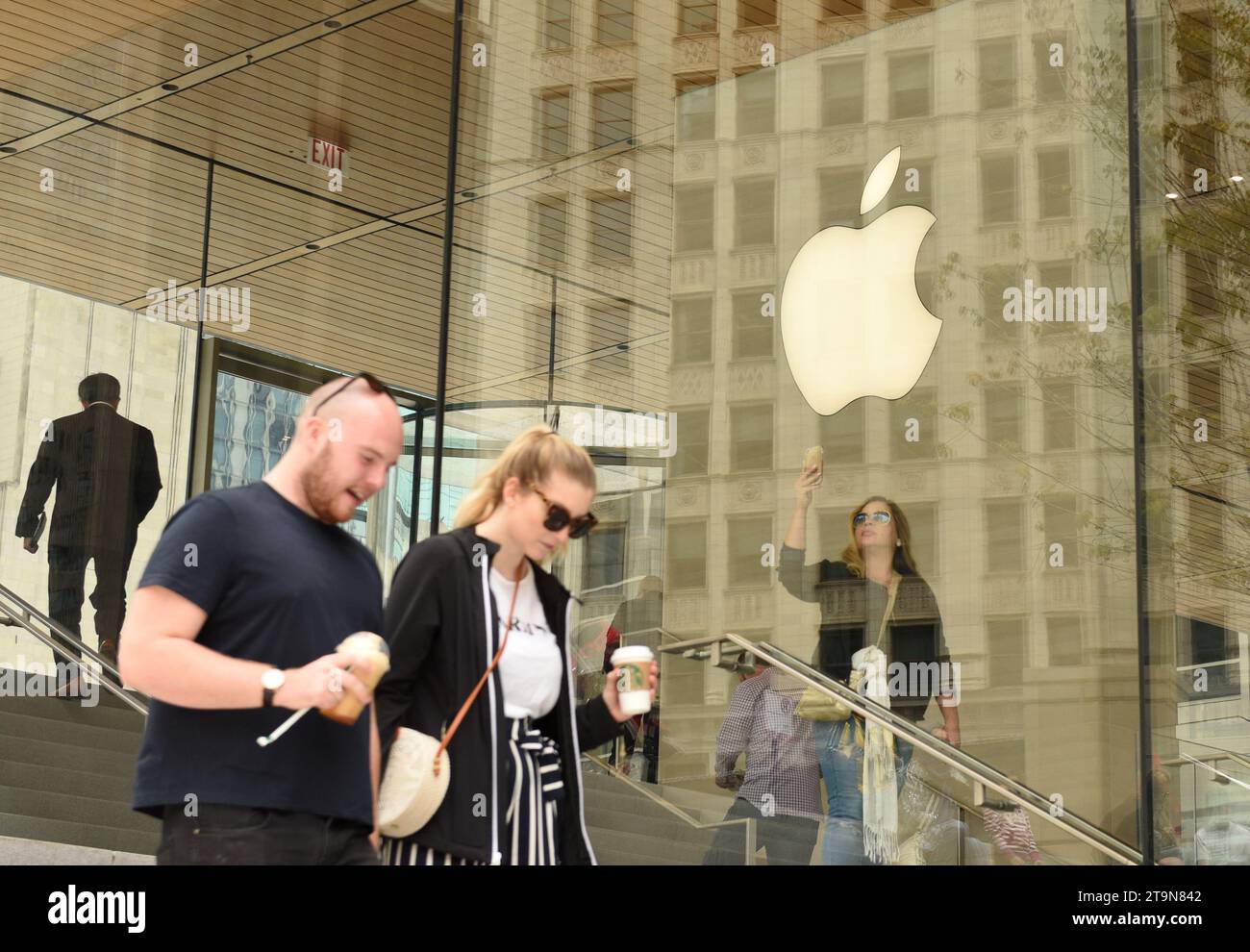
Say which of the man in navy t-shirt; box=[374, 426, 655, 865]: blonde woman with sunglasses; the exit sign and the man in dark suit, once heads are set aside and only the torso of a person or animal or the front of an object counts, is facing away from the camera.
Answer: the man in dark suit

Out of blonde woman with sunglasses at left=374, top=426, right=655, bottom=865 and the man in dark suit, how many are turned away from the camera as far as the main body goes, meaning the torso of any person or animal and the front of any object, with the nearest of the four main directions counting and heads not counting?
1

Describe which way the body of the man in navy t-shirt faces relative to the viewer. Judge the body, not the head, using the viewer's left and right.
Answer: facing the viewer and to the right of the viewer

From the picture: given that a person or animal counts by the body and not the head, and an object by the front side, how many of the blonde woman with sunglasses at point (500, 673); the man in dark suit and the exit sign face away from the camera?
1

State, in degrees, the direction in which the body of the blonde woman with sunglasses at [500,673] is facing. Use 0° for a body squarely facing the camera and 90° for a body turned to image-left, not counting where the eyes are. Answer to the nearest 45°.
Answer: approximately 315°

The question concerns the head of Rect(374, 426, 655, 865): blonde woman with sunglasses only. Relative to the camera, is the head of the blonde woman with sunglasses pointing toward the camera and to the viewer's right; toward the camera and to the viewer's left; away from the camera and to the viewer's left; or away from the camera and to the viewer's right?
toward the camera and to the viewer's right

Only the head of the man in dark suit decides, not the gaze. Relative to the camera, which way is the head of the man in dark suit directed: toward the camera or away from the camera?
away from the camera

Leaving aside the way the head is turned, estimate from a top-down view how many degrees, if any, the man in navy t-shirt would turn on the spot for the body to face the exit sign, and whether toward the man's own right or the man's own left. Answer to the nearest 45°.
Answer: approximately 135° to the man's own left

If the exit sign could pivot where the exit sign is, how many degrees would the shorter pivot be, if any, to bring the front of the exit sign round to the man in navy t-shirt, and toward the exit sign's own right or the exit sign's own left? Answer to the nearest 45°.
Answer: approximately 45° to the exit sign's own right

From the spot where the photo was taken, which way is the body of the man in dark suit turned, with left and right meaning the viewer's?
facing away from the viewer

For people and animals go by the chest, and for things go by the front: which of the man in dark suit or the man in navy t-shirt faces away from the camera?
the man in dark suit

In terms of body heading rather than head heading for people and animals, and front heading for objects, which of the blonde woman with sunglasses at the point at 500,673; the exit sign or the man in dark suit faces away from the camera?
the man in dark suit
